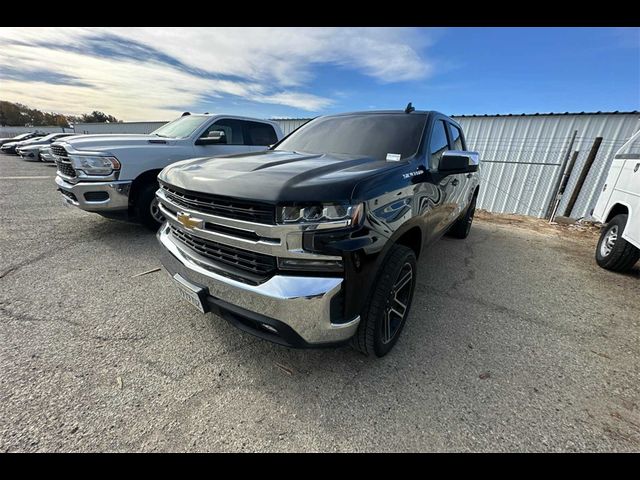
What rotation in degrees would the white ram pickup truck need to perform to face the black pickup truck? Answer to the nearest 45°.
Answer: approximately 45° to its left

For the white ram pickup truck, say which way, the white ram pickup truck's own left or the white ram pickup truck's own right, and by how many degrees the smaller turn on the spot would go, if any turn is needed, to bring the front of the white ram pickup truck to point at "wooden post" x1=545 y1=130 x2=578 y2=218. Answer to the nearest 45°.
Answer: approximately 135° to the white ram pickup truck's own left

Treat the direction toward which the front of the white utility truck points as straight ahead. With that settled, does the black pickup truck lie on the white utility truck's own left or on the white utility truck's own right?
on the white utility truck's own right

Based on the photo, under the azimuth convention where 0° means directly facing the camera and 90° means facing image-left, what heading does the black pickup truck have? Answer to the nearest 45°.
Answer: approximately 45°

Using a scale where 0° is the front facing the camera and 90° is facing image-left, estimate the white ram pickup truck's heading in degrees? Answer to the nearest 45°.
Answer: approximately 45°

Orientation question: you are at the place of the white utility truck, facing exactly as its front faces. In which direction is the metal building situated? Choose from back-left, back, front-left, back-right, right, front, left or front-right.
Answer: back-right
